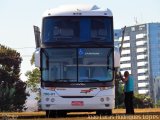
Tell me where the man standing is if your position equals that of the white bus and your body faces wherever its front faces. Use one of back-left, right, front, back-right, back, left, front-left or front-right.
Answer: left

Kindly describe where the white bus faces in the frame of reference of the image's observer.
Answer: facing the viewer
